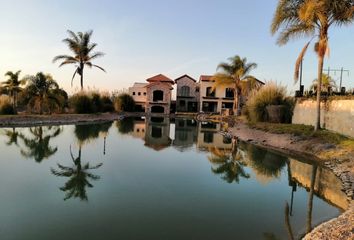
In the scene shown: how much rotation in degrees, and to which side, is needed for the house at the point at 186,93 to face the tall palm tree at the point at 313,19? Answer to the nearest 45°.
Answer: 0° — it already faces it

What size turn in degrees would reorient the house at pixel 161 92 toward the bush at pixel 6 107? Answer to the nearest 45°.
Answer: approximately 45° to its right

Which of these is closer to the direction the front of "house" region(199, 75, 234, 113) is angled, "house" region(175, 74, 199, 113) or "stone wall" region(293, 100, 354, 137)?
the stone wall

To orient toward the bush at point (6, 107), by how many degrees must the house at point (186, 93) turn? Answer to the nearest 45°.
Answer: approximately 45° to its right

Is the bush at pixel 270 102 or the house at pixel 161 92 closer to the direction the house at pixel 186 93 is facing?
the bush

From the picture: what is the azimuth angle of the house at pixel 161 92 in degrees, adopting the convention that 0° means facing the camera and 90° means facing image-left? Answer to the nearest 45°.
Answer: approximately 0°

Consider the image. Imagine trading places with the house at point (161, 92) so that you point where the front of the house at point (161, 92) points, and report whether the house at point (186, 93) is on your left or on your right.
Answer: on your left
